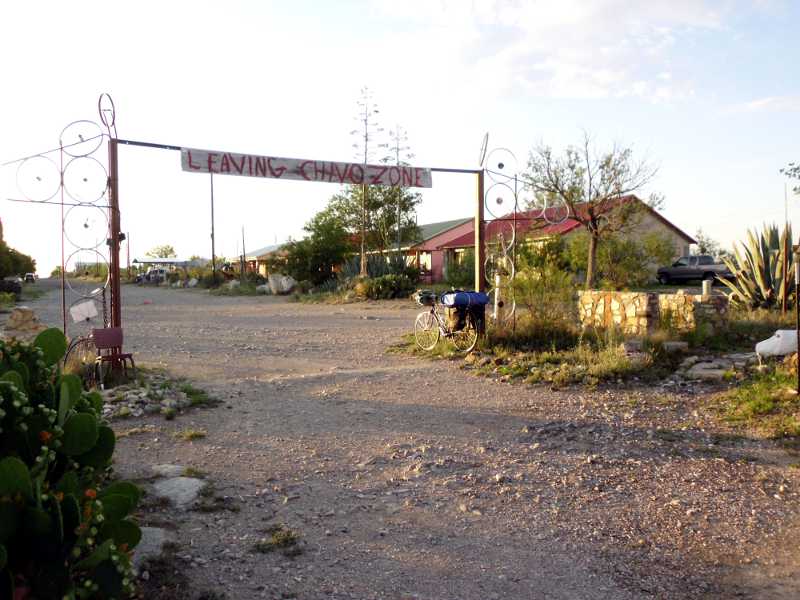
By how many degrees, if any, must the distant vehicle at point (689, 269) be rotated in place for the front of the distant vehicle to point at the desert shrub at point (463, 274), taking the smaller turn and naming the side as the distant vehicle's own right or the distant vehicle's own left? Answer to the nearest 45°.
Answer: approximately 45° to the distant vehicle's own left

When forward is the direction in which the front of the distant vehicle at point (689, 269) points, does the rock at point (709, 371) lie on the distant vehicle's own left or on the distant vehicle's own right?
on the distant vehicle's own left

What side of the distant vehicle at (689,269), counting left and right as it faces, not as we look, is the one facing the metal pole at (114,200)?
left

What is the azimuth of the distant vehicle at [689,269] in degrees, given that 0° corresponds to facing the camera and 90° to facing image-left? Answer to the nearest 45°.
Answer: approximately 90°

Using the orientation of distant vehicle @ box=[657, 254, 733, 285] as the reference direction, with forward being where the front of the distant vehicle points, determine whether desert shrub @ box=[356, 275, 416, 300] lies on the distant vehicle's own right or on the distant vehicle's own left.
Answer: on the distant vehicle's own left

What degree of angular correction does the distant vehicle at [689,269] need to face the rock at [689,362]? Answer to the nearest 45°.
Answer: approximately 90° to its left

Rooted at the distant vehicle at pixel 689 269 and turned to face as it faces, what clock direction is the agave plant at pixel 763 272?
The agave plant is roughly at 9 o'clock from the distant vehicle.

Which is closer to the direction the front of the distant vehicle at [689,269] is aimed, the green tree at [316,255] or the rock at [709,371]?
the green tree

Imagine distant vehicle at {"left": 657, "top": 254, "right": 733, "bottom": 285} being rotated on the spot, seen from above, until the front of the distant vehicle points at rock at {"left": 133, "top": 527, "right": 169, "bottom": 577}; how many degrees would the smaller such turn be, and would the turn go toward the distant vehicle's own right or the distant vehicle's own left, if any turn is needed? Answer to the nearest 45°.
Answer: approximately 90° to the distant vehicle's own left

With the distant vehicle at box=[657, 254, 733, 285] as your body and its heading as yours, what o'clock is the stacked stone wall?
The stacked stone wall is roughly at 9 o'clock from the distant vehicle.

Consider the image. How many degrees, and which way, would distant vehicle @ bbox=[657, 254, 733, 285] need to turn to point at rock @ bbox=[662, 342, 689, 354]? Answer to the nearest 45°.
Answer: approximately 90° to its left

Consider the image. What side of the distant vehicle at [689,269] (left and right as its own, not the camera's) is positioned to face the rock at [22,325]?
left
